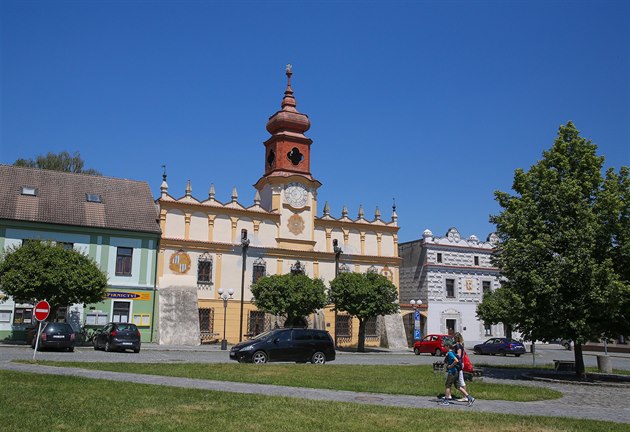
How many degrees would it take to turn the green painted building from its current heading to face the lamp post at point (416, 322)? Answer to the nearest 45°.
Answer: approximately 90° to its left

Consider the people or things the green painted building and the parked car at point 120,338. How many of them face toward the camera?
1

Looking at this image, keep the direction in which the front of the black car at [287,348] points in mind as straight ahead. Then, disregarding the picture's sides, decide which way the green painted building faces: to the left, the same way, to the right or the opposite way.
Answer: to the left

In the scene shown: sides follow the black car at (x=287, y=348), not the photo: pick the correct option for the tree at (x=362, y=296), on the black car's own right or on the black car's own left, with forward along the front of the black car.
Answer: on the black car's own right

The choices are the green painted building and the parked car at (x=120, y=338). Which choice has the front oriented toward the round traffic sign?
the green painted building

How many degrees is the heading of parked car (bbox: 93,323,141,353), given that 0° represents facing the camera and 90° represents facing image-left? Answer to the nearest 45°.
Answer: approximately 135°

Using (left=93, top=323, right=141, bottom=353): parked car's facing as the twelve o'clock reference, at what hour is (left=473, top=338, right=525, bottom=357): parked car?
(left=473, top=338, right=525, bottom=357): parked car is roughly at 4 o'clock from (left=93, top=323, right=141, bottom=353): parked car.

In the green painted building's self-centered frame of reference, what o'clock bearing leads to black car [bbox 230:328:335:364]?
The black car is roughly at 11 o'clock from the green painted building.

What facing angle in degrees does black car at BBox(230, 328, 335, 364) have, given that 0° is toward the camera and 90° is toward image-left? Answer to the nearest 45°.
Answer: approximately 90°

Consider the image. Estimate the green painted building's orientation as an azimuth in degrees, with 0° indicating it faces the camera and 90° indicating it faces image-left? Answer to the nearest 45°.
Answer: approximately 0°

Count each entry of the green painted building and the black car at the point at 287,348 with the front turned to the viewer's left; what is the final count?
1
